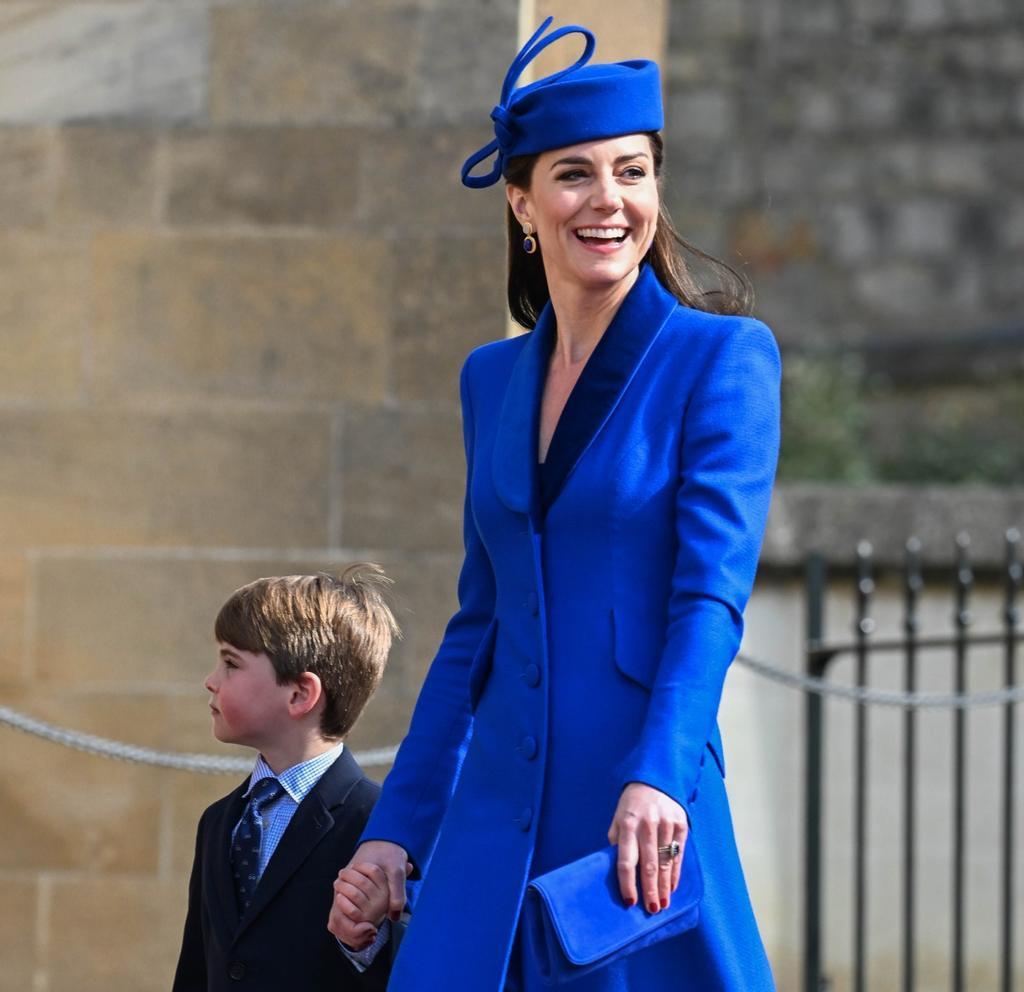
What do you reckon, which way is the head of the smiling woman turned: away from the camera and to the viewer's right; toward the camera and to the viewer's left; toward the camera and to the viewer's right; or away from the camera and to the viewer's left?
toward the camera and to the viewer's right

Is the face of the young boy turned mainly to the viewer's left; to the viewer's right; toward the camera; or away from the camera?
to the viewer's left

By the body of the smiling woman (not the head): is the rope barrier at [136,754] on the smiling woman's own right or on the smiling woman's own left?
on the smiling woman's own right

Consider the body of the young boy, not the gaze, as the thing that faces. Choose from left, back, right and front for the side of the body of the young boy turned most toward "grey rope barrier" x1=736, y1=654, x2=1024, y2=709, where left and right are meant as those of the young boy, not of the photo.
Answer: back

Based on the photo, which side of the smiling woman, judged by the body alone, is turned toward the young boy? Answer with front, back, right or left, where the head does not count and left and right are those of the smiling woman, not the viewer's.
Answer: right

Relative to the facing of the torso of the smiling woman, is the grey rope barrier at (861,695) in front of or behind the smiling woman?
behind

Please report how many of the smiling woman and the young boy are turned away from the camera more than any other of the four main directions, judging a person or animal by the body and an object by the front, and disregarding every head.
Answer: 0

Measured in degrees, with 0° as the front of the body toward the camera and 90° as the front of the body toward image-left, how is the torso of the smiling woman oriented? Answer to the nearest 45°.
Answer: approximately 45°

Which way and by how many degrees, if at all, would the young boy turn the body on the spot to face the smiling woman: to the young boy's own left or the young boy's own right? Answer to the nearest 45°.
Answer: approximately 90° to the young boy's own left

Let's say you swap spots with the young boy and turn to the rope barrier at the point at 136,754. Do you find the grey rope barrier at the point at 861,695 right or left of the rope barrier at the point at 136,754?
right
